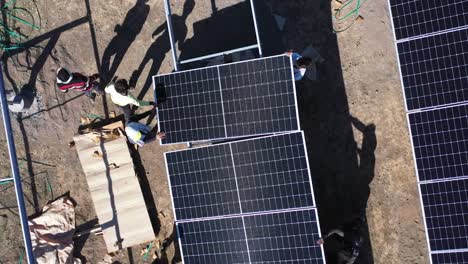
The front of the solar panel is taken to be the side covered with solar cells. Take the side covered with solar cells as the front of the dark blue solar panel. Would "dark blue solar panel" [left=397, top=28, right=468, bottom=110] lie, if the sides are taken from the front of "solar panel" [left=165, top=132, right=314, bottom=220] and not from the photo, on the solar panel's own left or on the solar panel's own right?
on the solar panel's own left

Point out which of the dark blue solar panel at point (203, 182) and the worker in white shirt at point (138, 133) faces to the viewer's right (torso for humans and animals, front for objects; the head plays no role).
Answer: the worker in white shirt

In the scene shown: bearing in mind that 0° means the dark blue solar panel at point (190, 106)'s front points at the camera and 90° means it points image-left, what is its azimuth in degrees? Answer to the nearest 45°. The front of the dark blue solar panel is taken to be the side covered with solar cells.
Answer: approximately 0°

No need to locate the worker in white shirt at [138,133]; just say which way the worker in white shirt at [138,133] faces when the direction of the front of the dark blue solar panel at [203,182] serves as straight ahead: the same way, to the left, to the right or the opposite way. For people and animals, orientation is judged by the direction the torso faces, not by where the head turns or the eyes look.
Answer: to the left

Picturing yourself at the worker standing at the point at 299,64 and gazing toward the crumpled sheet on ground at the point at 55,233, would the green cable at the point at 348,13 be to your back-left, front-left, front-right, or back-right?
back-right

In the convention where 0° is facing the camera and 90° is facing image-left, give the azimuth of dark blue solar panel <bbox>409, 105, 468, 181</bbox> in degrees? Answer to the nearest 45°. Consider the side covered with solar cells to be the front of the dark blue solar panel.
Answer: approximately 0°

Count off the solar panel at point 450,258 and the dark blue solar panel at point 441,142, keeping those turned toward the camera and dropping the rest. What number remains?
2

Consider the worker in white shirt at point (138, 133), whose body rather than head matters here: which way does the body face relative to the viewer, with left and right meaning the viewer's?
facing to the right of the viewer
